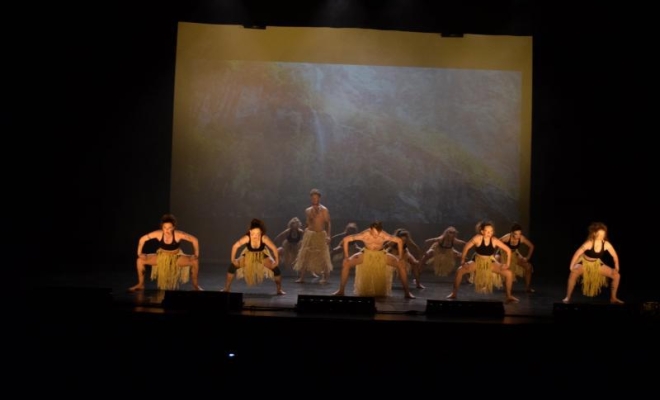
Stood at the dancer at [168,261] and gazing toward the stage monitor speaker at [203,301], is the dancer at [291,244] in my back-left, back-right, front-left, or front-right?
back-left

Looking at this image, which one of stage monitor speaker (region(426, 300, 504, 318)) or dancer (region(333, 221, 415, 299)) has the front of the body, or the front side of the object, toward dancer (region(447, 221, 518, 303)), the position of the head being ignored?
the stage monitor speaker

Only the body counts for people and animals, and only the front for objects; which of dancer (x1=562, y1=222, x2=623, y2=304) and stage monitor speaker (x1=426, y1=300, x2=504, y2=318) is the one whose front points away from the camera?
the stage monitor speaker

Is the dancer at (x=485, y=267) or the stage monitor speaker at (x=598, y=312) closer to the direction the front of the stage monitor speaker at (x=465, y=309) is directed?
the dancer

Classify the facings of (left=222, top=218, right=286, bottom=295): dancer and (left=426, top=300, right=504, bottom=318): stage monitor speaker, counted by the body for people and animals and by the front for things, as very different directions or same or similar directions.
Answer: very different directions

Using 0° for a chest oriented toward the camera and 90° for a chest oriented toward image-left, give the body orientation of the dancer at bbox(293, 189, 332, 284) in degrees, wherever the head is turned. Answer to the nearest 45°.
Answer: approximately 0°

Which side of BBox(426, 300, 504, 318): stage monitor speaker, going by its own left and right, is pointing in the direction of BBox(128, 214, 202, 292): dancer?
left

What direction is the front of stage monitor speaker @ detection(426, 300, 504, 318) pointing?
away from the camera

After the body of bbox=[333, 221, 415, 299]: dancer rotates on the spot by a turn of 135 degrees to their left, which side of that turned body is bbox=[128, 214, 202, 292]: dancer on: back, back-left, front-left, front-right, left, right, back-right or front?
back-left

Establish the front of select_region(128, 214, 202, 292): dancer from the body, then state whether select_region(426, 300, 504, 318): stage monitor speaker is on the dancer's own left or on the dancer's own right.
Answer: on the dancer's own left

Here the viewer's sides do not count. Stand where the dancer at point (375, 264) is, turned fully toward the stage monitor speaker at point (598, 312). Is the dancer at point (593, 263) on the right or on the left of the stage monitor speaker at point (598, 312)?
left
